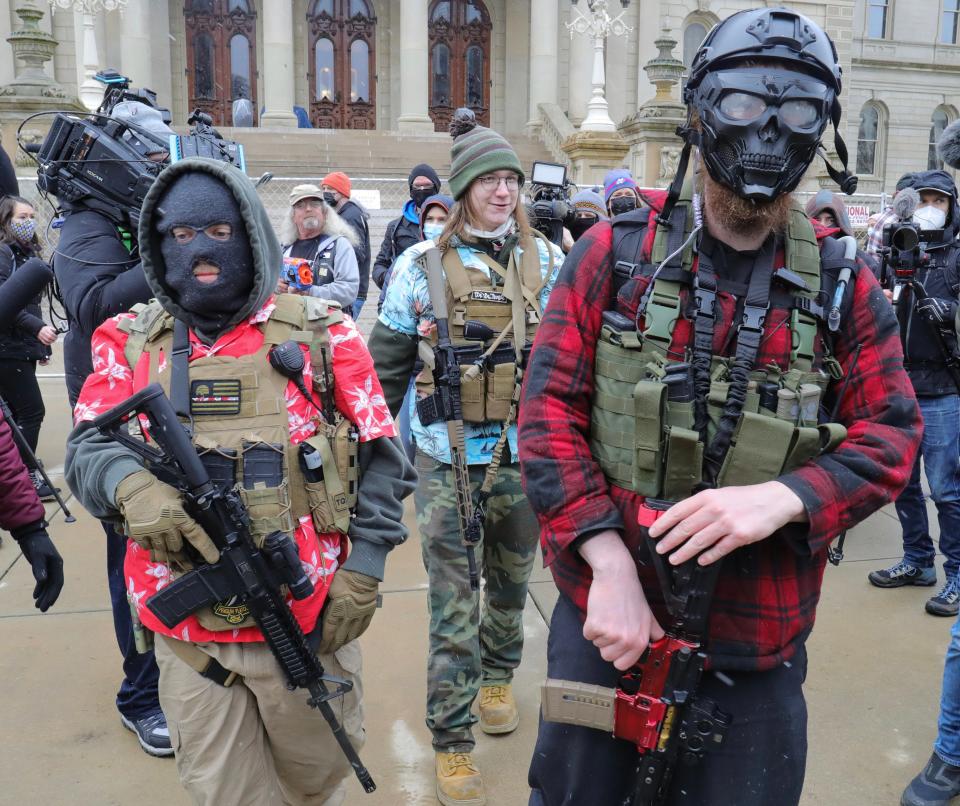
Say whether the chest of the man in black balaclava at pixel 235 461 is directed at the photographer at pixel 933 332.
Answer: no

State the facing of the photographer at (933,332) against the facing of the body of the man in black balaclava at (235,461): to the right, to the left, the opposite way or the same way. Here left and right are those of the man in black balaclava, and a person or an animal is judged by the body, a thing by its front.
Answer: to the right

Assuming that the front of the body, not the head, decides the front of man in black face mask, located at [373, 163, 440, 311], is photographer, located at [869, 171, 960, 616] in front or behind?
in front

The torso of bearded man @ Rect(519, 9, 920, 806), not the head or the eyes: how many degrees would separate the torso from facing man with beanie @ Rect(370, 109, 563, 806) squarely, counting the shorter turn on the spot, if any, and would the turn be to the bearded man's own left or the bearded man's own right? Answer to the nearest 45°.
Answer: approximately 135° to the bearded man's own right

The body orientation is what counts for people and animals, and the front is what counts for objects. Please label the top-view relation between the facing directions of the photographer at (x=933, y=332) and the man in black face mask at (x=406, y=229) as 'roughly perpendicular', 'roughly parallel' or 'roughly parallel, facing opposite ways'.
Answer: roughly perpendicular

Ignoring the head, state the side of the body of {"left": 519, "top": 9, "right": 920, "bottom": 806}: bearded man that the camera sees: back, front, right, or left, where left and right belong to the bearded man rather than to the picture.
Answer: front

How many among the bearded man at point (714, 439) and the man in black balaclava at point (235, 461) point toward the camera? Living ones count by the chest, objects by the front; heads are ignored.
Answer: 2

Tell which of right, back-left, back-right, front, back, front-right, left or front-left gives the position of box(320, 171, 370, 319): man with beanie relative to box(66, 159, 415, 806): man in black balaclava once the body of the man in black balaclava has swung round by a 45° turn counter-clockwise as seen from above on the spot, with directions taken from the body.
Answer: back-left

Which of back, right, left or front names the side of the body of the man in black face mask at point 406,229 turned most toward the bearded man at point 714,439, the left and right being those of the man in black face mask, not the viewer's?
front

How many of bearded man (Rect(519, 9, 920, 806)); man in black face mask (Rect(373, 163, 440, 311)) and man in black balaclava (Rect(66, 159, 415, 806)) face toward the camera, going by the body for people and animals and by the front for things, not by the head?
3

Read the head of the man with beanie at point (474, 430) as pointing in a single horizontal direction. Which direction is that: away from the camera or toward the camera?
toward the camera

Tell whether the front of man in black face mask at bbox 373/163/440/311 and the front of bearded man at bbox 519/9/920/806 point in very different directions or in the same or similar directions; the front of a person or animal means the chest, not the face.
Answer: same or similar directions

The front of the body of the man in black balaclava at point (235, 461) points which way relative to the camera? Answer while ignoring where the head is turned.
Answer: toward the camera
